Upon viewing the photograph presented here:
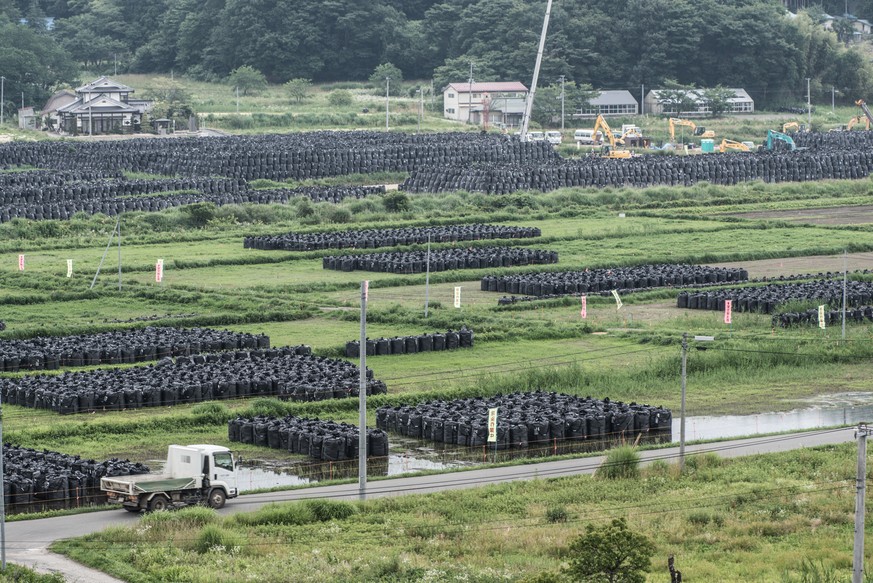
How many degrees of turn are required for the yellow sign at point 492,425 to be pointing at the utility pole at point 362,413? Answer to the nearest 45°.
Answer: approximately 45° to its right

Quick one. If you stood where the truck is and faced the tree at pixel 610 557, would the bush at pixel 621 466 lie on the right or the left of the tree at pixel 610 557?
left

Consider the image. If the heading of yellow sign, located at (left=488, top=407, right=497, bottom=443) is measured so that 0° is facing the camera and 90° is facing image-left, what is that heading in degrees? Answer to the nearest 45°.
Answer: approximately 0°

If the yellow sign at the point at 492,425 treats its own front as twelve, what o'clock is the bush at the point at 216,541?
The bush is roughly at 1 o'clock from the yellow sign.

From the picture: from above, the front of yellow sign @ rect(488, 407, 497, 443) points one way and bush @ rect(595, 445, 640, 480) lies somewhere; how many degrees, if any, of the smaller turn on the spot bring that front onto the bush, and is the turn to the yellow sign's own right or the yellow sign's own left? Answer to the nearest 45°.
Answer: approximately 45° to the yellow sign's own left

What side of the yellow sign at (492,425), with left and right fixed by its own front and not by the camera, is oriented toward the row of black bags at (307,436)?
right

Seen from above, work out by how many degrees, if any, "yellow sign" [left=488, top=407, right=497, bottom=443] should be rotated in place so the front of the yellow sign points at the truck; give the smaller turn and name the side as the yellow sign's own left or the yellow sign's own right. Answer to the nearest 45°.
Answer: approximately 45° to the yellow sign's own right

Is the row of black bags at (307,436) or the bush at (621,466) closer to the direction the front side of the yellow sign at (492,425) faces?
the bush
